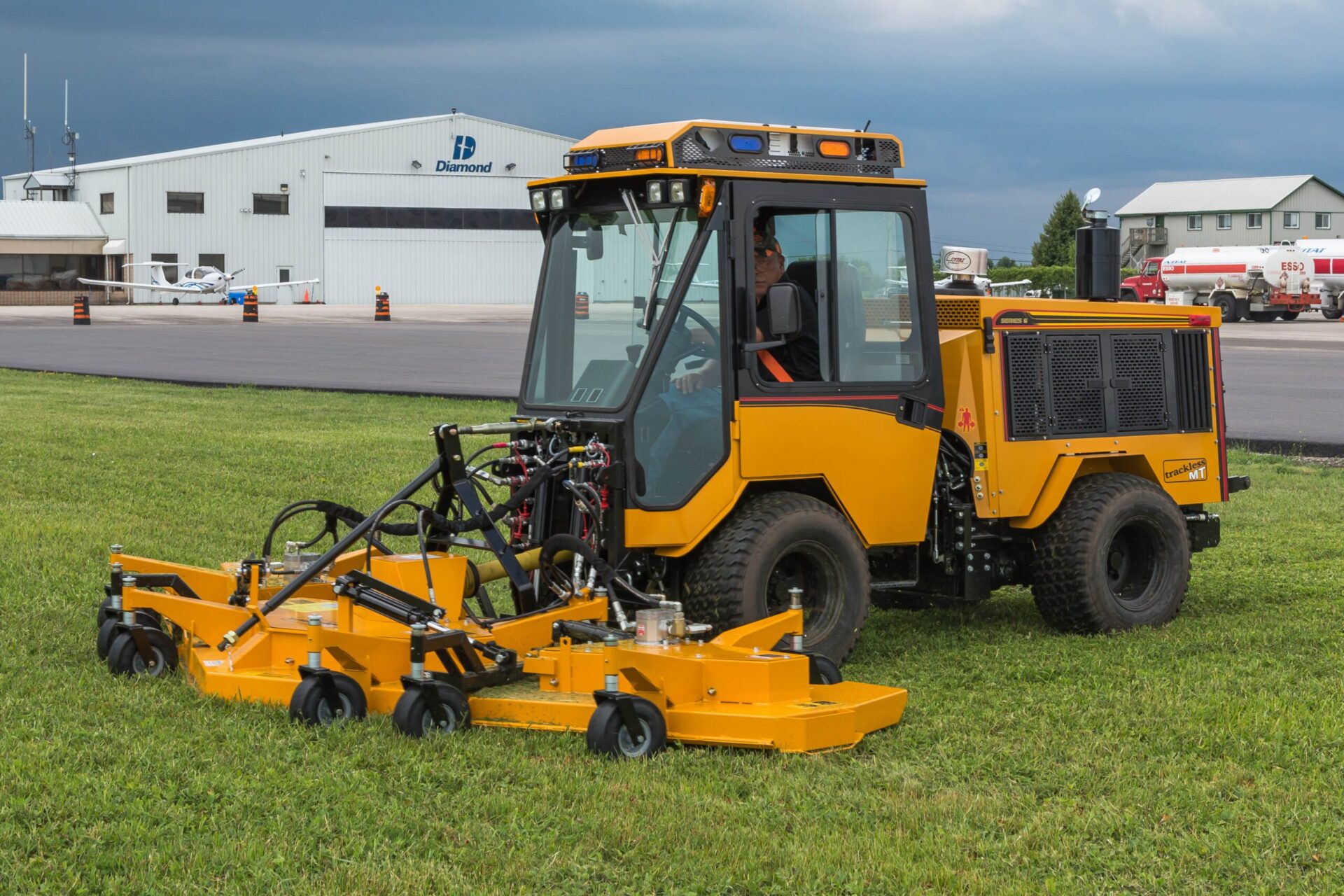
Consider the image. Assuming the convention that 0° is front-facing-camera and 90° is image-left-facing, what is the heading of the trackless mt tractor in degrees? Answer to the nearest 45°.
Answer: approximately 45°

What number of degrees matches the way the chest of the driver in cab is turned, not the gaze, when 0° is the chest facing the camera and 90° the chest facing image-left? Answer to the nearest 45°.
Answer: approximately 45°

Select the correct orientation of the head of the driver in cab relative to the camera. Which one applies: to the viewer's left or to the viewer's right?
to the viewer's left
